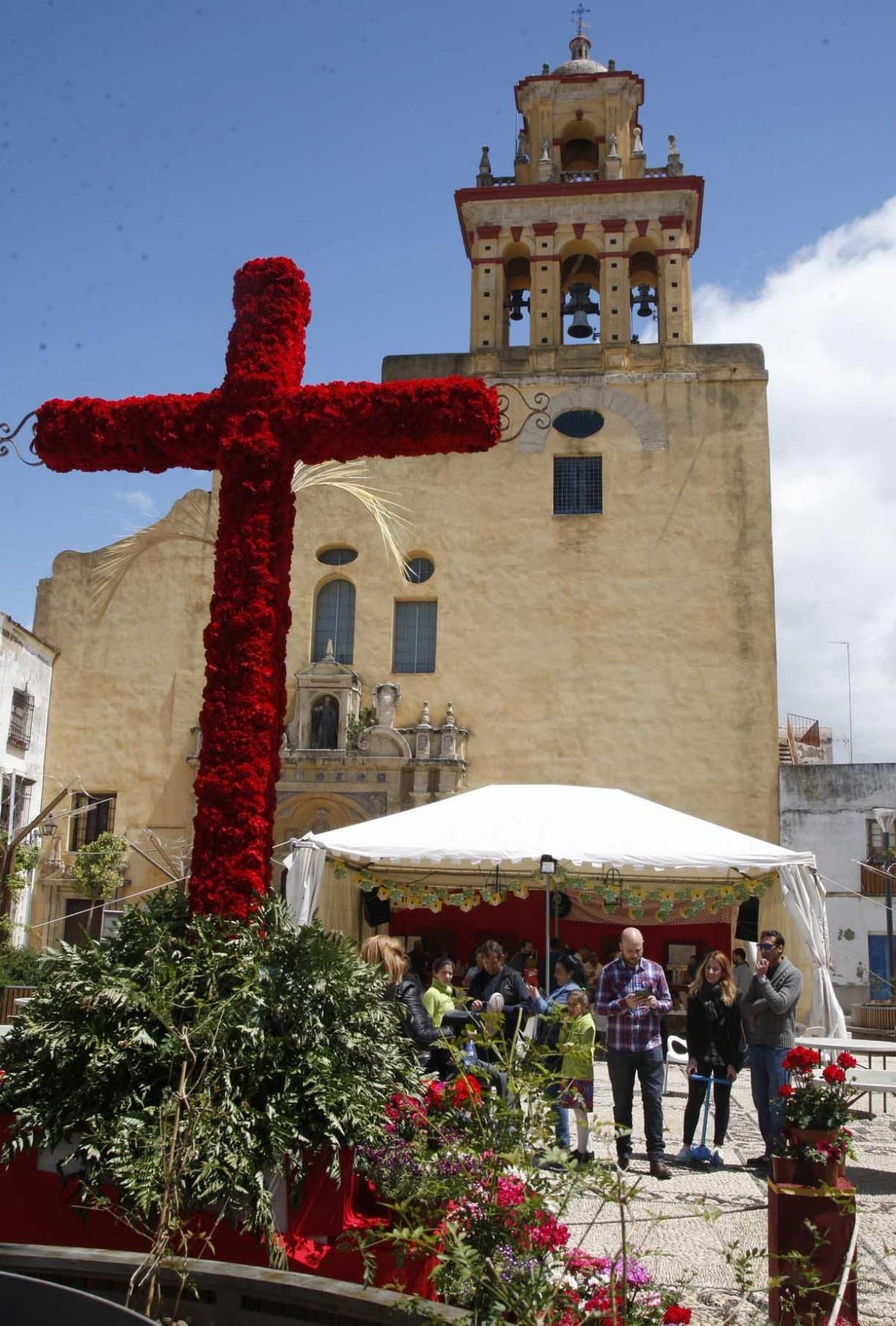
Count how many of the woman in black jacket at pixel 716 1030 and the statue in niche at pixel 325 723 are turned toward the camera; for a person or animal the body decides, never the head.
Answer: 2

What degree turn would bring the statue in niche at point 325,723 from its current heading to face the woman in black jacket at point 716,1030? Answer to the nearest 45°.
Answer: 0° — it already faces them

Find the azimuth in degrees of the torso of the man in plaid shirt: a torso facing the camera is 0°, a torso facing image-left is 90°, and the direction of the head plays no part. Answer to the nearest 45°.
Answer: approximately 0°

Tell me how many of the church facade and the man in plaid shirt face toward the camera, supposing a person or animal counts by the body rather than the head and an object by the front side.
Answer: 2

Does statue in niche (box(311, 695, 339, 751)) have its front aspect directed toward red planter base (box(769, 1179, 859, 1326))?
yes

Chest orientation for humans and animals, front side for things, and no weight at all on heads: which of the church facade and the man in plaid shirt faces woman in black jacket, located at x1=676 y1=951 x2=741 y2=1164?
the church facade

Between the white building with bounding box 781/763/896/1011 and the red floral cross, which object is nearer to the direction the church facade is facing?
the red floral cross

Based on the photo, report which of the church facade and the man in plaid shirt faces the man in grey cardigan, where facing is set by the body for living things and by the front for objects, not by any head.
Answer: the church facade

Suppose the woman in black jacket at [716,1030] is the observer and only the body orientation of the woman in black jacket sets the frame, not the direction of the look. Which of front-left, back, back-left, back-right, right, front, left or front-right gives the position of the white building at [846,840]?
back

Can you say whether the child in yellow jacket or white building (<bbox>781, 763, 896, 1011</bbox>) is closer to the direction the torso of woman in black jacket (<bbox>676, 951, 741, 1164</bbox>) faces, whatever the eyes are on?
the child in yellow jacket

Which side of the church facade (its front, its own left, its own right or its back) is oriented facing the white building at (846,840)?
left
